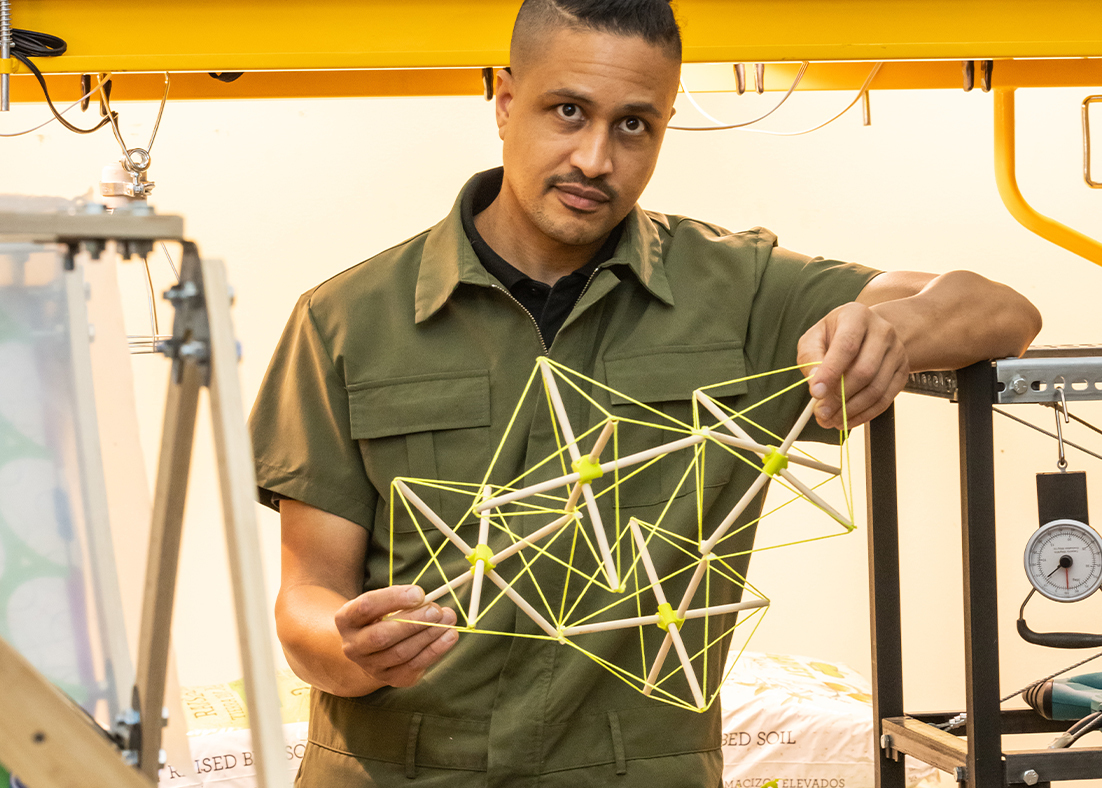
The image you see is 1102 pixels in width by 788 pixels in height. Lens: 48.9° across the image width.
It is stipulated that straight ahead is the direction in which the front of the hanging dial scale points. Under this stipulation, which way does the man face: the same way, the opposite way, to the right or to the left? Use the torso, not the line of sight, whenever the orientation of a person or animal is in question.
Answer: the same way

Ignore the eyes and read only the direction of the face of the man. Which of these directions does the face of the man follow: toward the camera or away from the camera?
toward the camera

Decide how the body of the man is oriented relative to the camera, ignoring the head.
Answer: toward the camera

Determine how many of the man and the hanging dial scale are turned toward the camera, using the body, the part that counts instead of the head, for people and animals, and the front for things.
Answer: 2

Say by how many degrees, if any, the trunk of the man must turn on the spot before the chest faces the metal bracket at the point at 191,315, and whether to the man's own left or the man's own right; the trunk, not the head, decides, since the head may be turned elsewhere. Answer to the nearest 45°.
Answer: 0° — they already face it

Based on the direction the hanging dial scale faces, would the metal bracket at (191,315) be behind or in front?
in front

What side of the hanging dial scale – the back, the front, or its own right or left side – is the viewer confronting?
front

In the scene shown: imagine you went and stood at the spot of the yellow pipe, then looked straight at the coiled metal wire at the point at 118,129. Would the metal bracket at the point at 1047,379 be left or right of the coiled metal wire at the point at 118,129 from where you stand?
left
